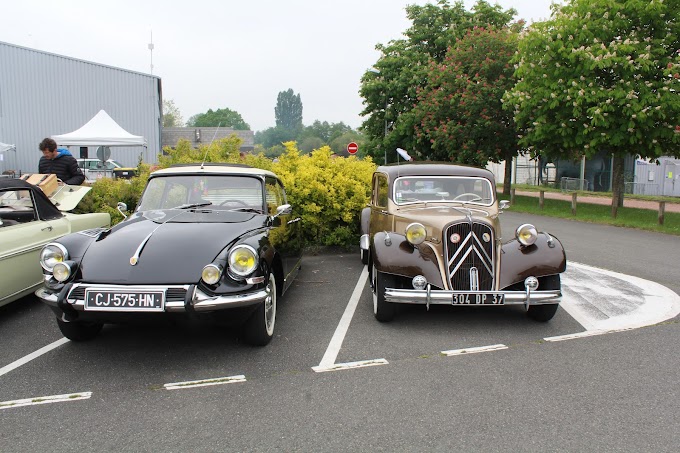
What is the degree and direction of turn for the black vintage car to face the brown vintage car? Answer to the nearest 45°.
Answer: approximately 135° to its left

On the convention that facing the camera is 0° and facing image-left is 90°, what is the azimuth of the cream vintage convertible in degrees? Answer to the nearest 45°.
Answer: approximately 45°

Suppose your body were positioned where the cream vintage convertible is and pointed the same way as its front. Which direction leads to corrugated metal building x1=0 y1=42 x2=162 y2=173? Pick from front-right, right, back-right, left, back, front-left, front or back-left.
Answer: back-right

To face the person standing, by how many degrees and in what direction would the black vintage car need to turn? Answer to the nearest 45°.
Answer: approximately 135° to its right

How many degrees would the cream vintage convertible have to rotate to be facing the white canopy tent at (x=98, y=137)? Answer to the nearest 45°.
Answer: approximately 135° to its right

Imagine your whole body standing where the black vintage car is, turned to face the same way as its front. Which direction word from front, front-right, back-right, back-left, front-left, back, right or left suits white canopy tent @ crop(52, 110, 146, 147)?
back-right

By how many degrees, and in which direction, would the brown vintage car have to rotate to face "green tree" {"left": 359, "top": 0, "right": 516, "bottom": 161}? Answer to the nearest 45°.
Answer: approximately 180°

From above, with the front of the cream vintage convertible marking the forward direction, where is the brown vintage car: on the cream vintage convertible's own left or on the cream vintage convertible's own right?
on the cream vintage convertible's own left
